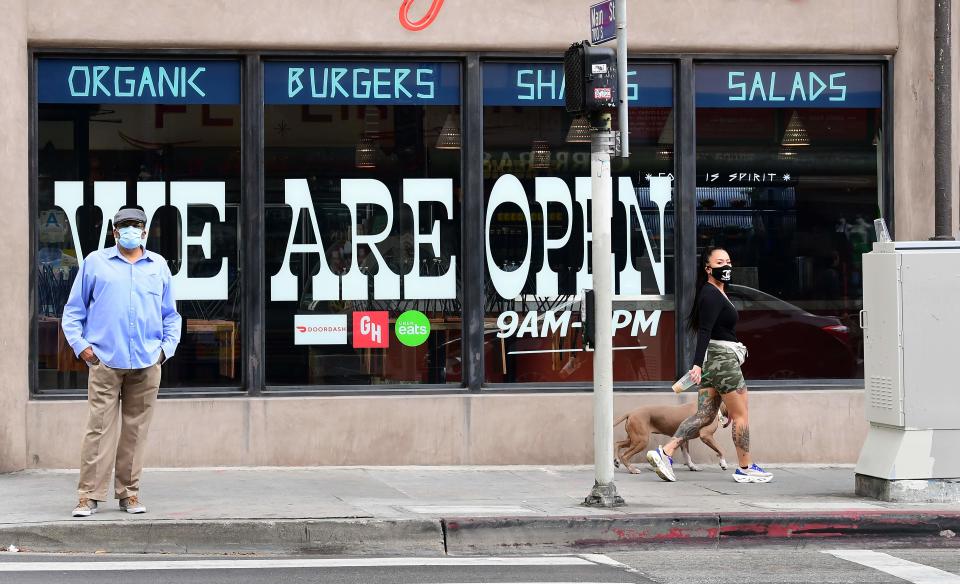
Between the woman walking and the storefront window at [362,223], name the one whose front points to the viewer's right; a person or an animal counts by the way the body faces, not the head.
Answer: the woman walking

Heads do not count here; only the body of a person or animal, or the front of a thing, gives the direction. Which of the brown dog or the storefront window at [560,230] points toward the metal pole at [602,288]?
the storefront window

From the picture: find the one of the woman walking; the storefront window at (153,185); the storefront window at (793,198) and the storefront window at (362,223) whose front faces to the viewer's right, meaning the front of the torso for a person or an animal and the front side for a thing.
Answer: the woman walking

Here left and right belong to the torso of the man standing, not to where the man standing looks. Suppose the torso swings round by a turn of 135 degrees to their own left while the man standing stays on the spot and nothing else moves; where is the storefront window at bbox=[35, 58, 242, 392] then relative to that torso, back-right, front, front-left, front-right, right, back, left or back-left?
front-left

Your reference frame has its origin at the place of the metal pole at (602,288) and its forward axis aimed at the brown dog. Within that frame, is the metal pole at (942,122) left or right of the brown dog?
right

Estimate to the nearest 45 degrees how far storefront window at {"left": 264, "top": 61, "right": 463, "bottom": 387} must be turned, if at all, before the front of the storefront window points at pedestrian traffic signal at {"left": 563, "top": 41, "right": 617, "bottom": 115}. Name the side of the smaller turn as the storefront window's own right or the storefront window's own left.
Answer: approximately 45° to the storefront window's own left

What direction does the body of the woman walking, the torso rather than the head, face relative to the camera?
to the viewer's right

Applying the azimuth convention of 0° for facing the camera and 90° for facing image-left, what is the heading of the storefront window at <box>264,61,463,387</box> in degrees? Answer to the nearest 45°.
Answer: approximately 0°
